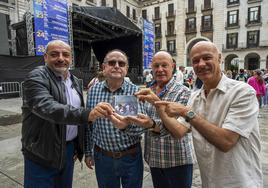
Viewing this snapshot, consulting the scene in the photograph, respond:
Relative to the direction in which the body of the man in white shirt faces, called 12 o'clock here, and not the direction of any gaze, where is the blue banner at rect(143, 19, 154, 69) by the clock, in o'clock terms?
The blue banner is roughly at 4 o'clock from the man in white shirt.

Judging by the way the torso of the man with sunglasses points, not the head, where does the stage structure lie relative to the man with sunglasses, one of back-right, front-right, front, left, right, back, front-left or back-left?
back

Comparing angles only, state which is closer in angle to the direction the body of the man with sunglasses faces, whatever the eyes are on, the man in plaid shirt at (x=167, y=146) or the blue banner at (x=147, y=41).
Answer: the man in plaid shirt

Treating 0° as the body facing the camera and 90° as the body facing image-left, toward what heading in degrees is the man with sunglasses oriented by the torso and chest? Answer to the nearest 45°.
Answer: approximately 0°

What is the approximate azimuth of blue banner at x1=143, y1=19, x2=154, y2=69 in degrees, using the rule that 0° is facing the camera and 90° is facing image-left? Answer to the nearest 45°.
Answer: approximately 315°

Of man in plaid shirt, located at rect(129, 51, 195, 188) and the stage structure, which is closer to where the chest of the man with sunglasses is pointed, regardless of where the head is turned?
the man in plaid shirt

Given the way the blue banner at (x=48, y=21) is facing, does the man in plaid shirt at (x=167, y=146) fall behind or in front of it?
in front

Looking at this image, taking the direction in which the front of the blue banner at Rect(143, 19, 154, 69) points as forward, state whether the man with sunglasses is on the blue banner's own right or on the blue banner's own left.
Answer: on the blue banner's own right

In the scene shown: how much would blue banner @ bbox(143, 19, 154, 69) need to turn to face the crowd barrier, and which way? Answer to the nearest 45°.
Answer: approximately 90° to its right

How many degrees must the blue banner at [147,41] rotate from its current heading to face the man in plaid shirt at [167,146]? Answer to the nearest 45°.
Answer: approximately 45° to its right

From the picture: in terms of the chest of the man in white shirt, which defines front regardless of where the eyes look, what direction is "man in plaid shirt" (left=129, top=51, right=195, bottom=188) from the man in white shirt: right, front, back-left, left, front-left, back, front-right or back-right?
right

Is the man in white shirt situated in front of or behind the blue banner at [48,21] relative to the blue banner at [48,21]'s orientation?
in front
